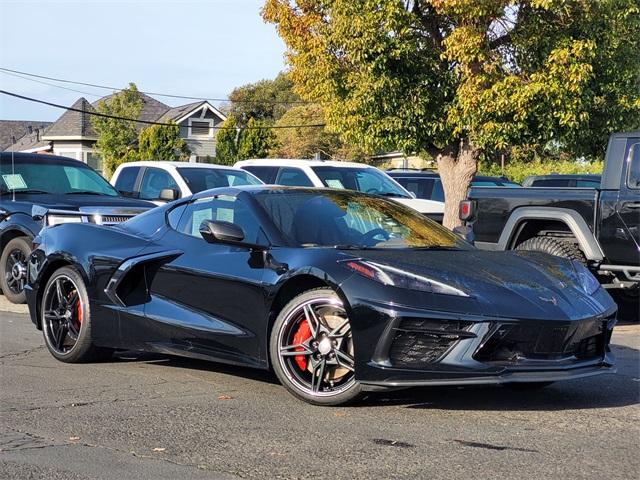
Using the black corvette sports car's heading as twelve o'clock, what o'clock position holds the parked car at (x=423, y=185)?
The parked car is roughly at 8 o'clock from the black corvette sports car.

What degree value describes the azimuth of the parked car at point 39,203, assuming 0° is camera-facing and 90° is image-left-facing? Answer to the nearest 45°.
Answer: approximately 315°

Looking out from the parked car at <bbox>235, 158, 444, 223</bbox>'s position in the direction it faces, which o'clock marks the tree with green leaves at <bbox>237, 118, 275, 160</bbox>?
The tree with green leaves is roughly at 7 o'clock from the parked car.

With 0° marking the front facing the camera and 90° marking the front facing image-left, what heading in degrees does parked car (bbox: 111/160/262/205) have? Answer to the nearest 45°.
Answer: approximately 315°

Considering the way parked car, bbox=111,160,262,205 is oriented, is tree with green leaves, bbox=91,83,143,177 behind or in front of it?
behind

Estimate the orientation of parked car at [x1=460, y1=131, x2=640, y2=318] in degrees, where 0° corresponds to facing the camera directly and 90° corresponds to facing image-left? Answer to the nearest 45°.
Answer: approximately 270°

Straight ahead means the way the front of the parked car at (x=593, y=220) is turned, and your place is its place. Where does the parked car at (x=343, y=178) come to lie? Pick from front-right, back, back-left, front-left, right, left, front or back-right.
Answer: back-left

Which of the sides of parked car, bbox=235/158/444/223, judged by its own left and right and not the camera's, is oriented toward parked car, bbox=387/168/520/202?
left
